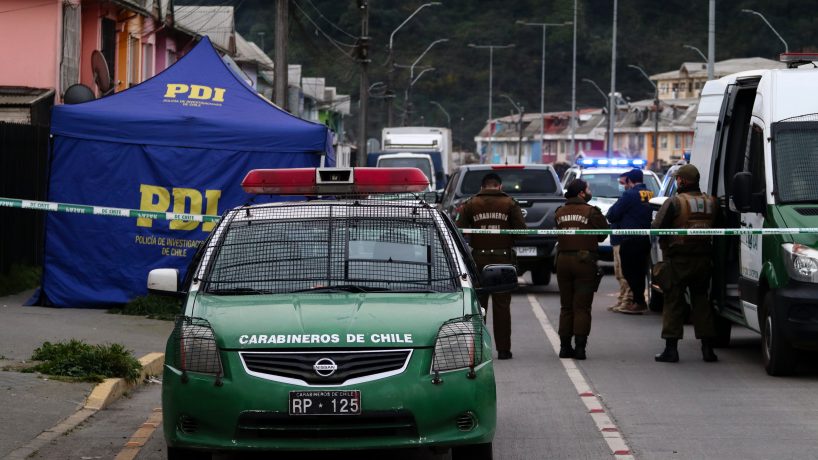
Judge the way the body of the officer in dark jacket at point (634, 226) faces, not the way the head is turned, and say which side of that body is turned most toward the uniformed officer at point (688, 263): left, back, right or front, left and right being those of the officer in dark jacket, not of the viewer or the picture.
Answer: left
